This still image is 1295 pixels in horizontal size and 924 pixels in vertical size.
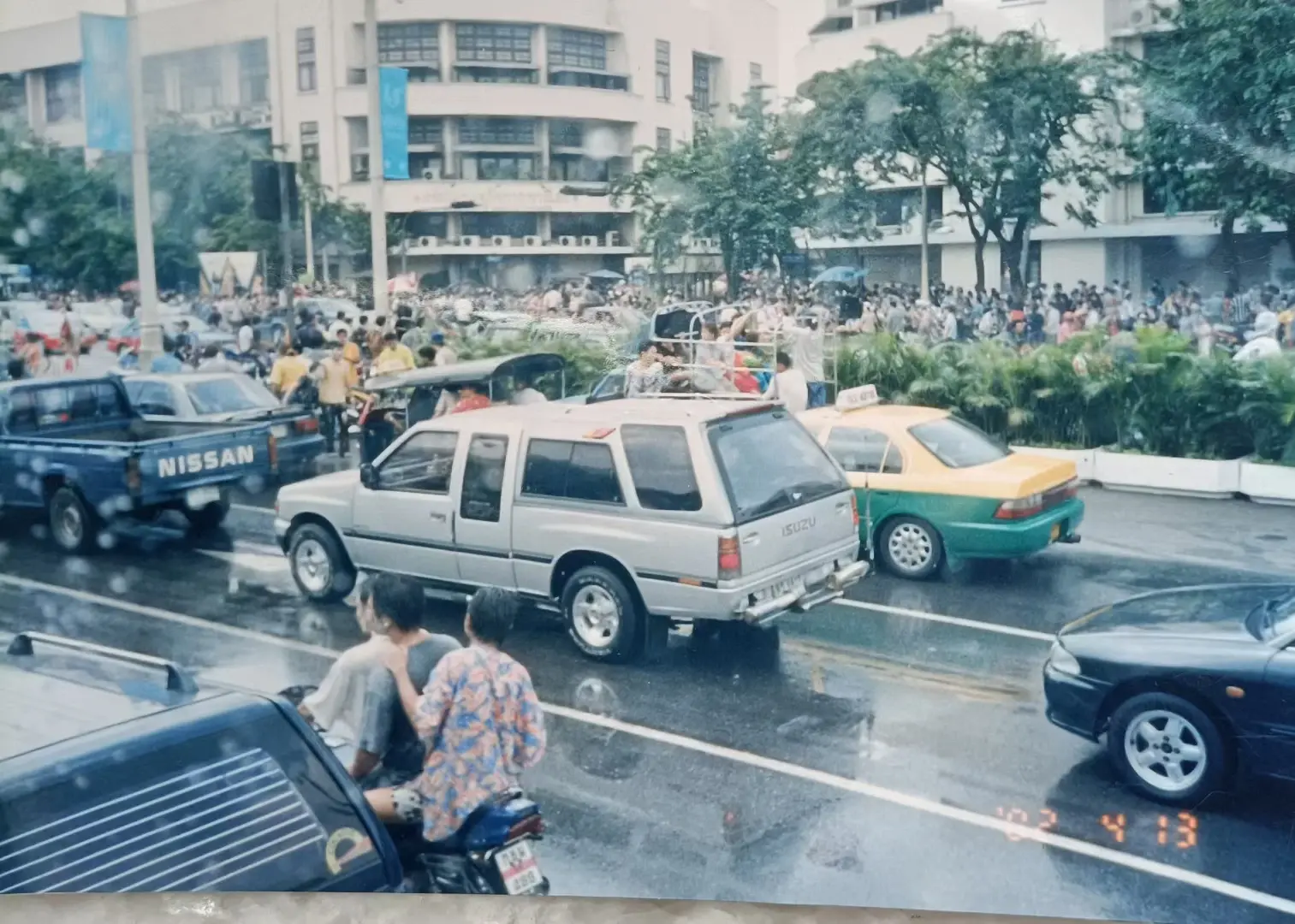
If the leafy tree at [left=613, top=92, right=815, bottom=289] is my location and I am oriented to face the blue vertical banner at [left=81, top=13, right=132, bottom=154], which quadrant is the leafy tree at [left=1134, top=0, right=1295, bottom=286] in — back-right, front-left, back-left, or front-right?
back-left

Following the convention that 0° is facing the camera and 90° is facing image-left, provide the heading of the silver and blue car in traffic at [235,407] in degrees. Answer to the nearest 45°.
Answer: approximately 135°

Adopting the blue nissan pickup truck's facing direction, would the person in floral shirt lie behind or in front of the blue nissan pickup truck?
behind

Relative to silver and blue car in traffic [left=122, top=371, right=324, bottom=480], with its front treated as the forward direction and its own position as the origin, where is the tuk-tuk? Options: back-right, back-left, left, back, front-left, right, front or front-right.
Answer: back

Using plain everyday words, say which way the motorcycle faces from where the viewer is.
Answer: facing away from the viewer and to the left of the viewer

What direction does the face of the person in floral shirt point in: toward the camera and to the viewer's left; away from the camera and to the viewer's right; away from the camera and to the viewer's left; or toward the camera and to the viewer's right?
away from the camera and to the viewer's left

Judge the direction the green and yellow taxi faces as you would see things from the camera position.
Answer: facing away from the viewer and to the left of the viewer

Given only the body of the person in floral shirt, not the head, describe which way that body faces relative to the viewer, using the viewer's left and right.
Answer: facing away from the viewer and to the left of the viewer

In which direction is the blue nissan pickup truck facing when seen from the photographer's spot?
facing away from the viewer and to the left of the viewer
